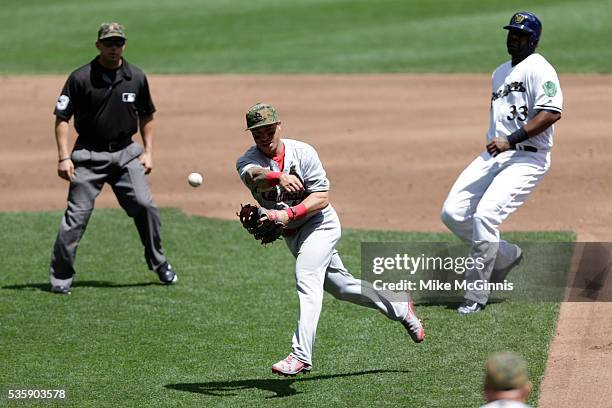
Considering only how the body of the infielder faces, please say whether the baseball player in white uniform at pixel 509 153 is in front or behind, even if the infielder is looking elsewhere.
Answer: behind

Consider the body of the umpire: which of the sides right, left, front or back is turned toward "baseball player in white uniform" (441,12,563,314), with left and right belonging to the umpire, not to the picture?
left

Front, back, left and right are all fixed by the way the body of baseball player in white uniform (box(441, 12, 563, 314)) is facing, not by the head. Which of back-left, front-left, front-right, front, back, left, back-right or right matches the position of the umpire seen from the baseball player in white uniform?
front-right

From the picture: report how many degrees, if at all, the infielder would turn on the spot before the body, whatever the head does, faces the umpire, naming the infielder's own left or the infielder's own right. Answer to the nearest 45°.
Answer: approximately 90° to the infielder's own right

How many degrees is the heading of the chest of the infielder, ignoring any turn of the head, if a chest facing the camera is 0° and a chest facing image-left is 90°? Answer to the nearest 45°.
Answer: approximately 45°

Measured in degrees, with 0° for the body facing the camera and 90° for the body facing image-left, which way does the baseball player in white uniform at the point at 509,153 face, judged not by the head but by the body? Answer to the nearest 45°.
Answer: approximately 45°

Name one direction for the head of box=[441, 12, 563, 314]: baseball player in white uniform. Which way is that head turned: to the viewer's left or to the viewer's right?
to the viewer's left

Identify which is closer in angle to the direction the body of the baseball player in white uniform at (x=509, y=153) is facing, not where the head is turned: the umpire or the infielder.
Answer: the infielder

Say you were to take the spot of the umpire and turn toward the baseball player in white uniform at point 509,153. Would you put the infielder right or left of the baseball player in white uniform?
right
